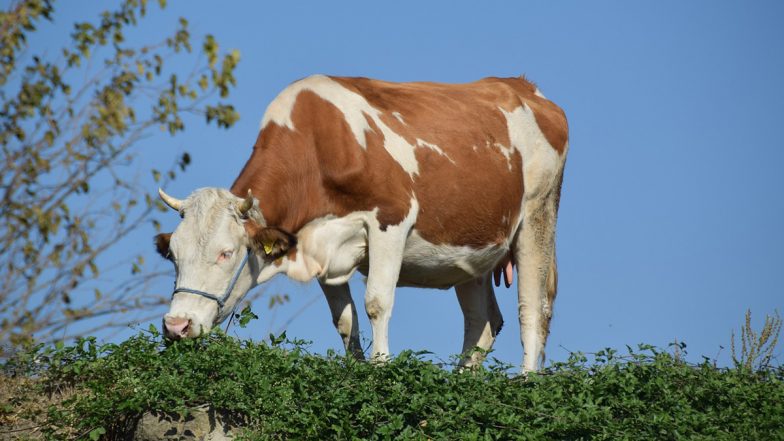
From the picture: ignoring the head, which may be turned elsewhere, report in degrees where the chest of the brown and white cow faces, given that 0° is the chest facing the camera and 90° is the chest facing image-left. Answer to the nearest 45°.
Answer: approximately 90°
